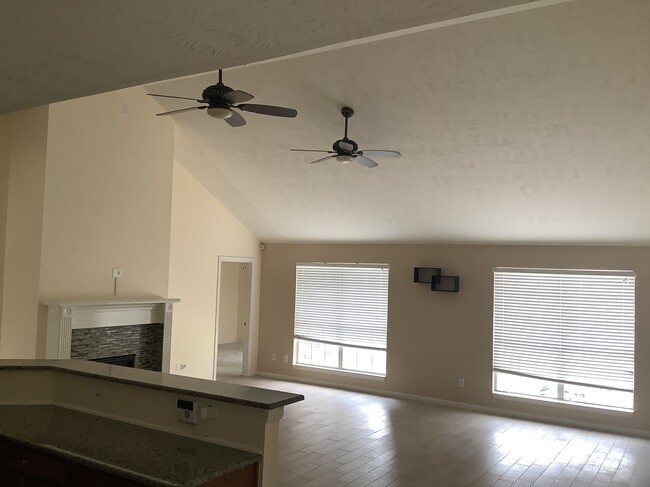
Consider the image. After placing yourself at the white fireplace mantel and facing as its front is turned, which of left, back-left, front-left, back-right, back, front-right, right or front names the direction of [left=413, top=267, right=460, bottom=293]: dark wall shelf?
front-left

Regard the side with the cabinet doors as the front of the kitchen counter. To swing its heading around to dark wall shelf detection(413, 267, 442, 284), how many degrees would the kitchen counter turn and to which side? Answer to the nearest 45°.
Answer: approximately 180°

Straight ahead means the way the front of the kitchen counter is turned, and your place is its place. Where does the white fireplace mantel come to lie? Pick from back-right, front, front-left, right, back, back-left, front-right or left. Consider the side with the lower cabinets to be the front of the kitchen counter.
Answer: back-right

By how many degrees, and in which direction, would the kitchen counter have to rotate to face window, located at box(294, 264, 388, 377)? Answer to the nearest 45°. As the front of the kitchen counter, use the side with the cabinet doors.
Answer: approximately 180°

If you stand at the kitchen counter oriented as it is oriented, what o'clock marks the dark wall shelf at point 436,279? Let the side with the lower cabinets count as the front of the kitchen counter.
The dark wall shelf is roughly at 6 o'clock from the kitchen counter.

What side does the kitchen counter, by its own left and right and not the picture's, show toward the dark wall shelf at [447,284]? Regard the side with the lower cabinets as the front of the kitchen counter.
back

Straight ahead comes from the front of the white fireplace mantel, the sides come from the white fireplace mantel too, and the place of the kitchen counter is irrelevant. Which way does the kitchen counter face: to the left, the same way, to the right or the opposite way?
to the right

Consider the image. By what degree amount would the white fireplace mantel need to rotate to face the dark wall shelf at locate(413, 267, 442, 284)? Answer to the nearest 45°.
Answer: approximately 45° to its left

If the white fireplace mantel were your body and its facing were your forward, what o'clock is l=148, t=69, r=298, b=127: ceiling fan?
The ceiling fan is roughly at 1 o'clock from the white fireplace mantel.

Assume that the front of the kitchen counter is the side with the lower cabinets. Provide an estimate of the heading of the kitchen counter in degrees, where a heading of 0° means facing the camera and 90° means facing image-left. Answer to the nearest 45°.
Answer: approximately 45°
